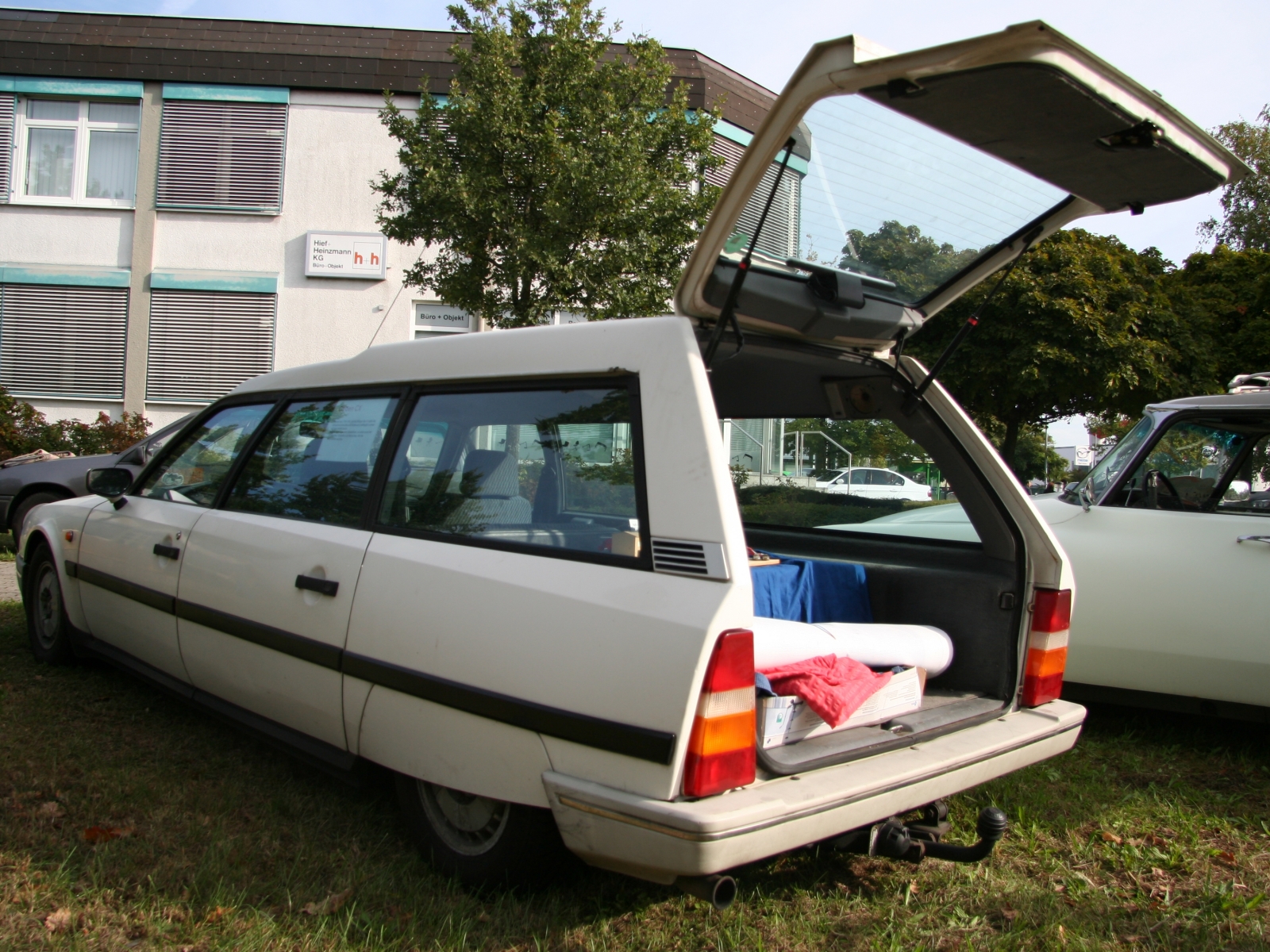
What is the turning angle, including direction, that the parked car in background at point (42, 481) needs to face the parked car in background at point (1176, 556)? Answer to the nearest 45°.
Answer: approximately 135° to its left

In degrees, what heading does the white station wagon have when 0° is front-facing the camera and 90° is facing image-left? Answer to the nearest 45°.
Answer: approximately 135°

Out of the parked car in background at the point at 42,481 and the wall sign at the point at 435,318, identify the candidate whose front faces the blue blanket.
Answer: the wall sign

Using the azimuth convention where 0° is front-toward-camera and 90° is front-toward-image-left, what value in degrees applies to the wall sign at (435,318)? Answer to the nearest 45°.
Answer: approximately 0°

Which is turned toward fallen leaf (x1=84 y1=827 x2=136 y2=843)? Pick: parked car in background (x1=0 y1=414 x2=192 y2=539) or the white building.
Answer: the white building

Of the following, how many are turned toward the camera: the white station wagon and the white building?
1

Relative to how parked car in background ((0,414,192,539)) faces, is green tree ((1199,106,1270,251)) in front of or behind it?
behind

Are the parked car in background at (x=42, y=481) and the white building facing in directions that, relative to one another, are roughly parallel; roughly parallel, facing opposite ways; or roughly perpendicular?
roughly perpendicular

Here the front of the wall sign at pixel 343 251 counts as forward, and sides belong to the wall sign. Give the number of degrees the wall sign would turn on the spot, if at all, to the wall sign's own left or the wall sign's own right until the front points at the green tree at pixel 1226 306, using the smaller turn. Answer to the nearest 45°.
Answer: approximately 90° to the wall sign's own left

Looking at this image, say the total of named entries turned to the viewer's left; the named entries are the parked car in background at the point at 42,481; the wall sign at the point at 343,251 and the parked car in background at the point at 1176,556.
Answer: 2

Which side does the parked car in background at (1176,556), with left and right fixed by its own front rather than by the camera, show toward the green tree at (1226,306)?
right

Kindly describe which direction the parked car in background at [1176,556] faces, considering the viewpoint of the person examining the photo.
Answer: facing to the left of the viewer

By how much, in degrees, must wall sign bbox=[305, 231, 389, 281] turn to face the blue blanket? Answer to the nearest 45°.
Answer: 0° — it already faces it
